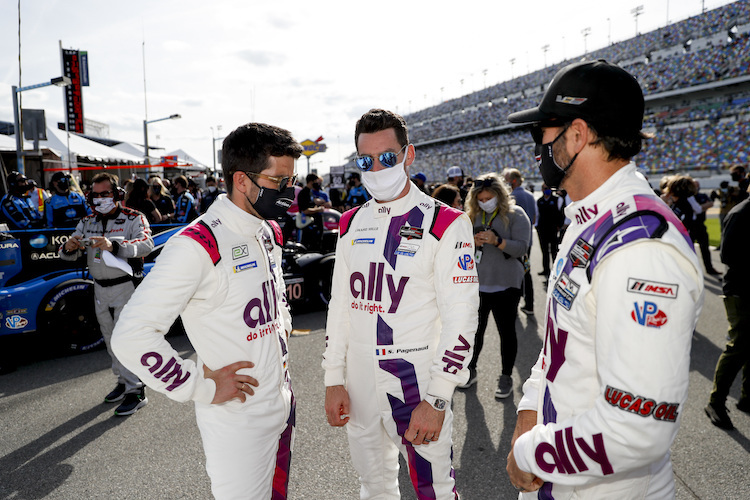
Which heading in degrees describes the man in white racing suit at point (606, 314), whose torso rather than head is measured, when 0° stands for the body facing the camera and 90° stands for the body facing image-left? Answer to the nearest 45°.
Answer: approximately 90°

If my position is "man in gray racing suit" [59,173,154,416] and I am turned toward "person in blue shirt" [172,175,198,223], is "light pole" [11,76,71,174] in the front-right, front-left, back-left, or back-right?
front-left

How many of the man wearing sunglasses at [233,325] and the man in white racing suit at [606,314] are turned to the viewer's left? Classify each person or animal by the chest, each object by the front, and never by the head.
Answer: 1

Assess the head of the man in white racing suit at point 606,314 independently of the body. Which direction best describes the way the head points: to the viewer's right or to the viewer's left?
to the viewer's left

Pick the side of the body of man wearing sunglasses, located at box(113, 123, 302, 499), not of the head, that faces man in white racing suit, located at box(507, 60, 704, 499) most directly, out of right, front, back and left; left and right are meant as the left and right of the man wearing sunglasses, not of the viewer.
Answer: front

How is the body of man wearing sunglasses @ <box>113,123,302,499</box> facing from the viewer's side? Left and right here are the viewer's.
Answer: facing the viewer and to the right of the viewer

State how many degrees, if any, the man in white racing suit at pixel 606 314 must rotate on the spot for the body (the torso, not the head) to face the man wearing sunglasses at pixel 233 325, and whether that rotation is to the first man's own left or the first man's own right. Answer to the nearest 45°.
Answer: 0° — they already face them

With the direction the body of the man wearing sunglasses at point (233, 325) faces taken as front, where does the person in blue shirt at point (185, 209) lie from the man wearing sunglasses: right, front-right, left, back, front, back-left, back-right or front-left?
back-left

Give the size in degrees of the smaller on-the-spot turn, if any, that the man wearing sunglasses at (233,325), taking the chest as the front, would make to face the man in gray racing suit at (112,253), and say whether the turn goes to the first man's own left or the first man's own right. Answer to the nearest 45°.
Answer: approximately 135° to the first man's own left

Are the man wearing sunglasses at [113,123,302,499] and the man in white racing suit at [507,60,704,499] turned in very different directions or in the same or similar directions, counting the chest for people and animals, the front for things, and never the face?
very different directions

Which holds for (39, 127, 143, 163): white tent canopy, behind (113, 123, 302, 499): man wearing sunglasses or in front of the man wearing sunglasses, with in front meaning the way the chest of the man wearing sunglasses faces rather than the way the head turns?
behind

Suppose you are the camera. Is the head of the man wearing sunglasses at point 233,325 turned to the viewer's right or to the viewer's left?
to the viewer's right

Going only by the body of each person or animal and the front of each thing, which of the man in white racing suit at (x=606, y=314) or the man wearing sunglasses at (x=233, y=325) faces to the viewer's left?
the man in white racing suit
